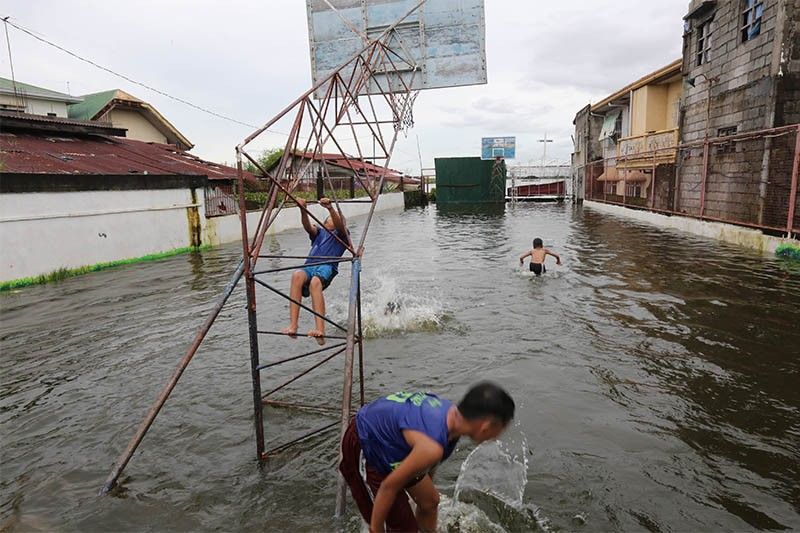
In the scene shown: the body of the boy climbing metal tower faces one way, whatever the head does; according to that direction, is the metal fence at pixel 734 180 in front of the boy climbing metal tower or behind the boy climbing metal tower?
behind

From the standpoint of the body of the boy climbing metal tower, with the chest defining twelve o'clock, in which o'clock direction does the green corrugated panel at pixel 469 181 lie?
The green corrugated panel is roughly at 5 o'clock from the boy climbing metal tower.

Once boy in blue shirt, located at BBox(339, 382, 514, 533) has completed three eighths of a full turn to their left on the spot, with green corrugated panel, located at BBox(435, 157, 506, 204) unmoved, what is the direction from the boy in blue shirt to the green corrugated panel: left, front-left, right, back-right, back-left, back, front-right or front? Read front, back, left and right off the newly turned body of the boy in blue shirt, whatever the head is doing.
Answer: front-right

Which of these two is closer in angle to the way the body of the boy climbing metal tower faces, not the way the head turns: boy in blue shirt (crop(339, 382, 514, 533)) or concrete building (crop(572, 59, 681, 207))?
the boy in blue shirt

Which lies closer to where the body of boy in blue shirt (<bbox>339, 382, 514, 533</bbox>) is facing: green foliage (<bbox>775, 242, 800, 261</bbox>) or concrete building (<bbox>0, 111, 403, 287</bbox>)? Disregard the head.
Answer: the green foliage

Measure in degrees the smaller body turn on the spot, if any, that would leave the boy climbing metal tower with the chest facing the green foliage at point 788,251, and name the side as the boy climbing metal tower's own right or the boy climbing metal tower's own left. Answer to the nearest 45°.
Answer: approximately 135° to the boy climbing metal tower's own left

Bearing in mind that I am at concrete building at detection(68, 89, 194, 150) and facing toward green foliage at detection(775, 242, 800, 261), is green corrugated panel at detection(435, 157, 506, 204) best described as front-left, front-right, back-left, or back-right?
front-left

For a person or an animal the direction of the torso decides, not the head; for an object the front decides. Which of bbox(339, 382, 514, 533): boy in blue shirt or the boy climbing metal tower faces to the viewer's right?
the boy in blue shirt

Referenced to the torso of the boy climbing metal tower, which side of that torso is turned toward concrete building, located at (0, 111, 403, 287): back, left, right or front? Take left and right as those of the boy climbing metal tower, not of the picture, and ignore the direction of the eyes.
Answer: right

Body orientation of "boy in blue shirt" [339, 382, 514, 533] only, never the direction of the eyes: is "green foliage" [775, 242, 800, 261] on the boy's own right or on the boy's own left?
on the boy's own left

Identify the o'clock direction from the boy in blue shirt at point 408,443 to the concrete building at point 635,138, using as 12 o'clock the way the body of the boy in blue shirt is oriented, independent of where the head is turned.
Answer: The concrete building is roughly at 10 o'clock from the boy in blue shirt.

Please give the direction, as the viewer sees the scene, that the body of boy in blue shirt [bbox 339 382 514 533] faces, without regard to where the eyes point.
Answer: to the viewer's right

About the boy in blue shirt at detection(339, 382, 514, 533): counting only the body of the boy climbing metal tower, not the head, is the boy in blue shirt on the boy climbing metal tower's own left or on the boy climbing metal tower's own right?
on the boy climbing metal tower's own left

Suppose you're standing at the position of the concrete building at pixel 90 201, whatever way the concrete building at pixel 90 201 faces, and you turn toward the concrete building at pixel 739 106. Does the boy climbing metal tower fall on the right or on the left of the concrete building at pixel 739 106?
right

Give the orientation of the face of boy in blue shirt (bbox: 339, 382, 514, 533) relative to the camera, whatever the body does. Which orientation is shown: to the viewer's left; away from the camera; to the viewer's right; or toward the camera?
to the viewer's right

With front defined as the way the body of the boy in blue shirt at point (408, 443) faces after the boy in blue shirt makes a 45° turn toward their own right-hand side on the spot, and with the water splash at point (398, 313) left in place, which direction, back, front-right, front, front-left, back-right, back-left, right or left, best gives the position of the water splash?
back-left

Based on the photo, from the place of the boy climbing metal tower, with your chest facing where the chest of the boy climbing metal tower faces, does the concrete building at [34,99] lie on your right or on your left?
on your right
